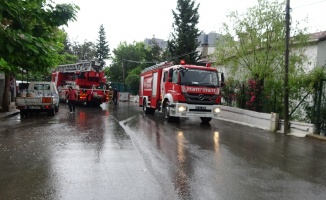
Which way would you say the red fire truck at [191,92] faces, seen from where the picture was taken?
facing the viewer and to the right of the viewer

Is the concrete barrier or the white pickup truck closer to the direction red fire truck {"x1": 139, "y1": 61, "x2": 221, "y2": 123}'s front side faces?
the concrete barrier

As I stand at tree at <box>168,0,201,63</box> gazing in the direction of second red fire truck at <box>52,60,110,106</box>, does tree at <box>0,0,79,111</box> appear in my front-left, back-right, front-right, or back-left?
front-left

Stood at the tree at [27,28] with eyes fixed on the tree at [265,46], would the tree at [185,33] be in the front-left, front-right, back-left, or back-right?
front-left

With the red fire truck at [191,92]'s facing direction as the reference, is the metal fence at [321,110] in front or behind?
in front

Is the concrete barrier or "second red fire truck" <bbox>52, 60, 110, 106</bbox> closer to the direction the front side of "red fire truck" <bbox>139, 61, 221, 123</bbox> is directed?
the concrete barrier

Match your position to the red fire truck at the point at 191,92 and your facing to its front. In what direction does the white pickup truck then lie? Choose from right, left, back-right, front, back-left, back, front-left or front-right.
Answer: back-right
